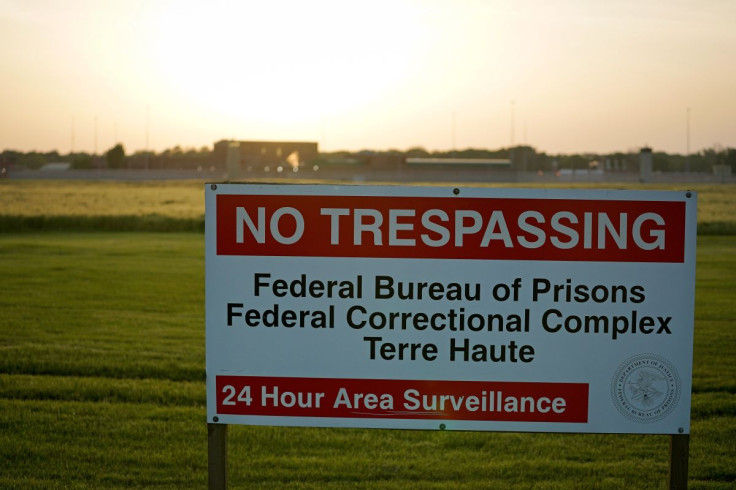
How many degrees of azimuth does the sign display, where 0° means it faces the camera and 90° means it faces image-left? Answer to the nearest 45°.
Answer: approximately 0°
